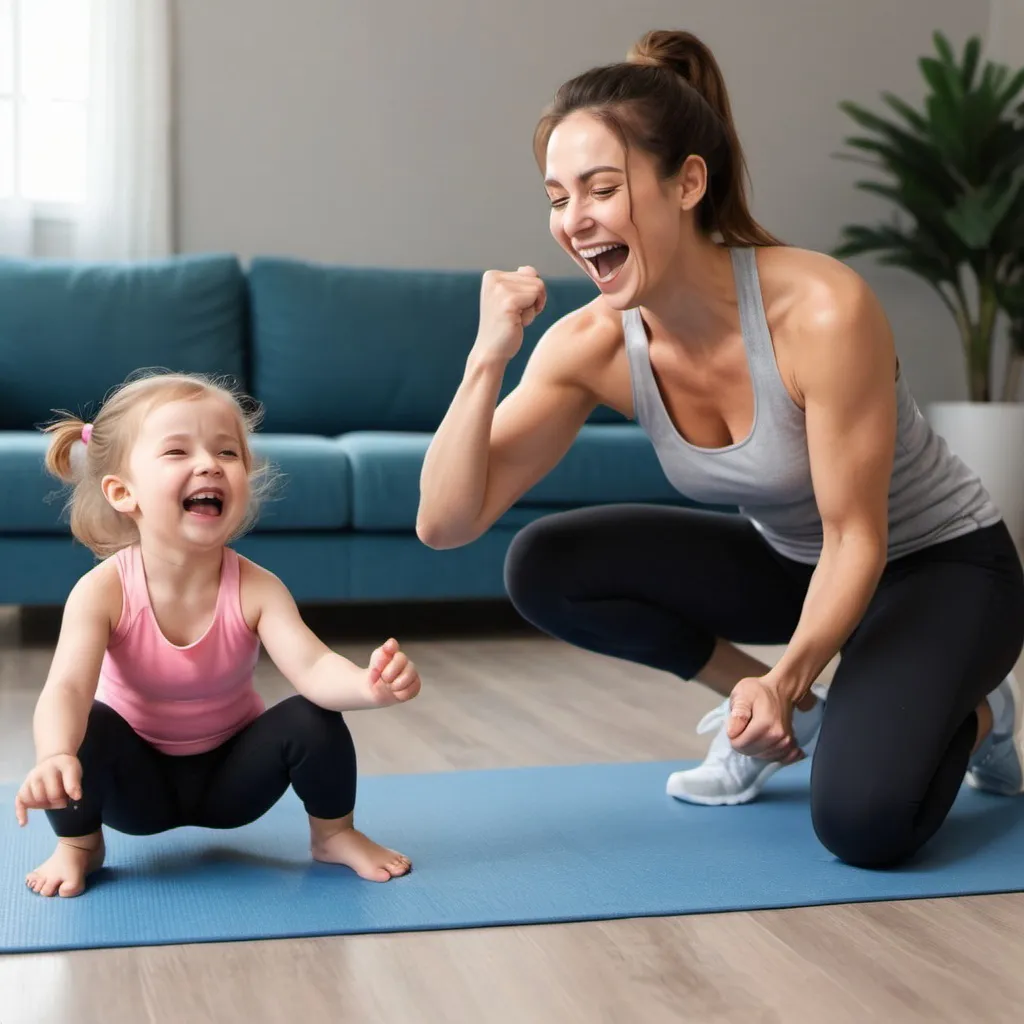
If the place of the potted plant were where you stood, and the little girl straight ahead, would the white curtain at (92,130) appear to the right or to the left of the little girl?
right

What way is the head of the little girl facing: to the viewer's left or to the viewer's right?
to the viewer's right

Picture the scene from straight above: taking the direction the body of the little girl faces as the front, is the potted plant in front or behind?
behind

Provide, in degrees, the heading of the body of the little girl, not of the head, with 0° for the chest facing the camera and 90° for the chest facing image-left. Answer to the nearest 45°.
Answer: approximately 0°

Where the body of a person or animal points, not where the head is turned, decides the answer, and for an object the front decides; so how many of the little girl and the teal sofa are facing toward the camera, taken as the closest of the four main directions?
2

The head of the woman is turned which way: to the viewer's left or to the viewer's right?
to the viewer's left

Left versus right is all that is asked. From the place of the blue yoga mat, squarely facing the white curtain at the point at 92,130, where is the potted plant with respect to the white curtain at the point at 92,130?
right

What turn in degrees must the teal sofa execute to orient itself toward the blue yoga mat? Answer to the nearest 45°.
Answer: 0° — it already faces it

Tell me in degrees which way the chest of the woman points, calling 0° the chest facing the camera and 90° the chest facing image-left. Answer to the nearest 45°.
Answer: approximately 45°

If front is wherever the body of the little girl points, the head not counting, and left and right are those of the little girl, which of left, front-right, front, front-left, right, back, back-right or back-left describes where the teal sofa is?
back
